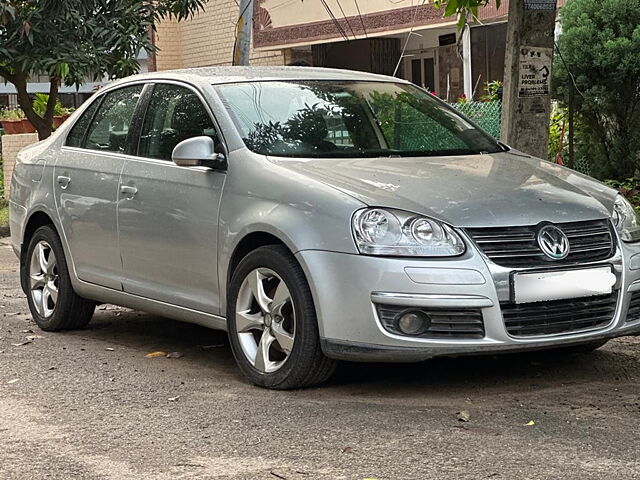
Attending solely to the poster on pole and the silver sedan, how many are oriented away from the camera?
0

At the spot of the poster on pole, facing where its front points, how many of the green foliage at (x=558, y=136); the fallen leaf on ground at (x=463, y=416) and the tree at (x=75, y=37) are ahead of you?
1

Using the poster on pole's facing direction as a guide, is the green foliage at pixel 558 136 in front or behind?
behind

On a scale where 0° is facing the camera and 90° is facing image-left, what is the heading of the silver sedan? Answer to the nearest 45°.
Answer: approximately 315°

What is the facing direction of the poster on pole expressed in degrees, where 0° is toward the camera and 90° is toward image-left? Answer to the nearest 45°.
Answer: approximately 0°

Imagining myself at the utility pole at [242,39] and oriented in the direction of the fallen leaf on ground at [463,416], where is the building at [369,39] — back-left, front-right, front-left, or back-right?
back-left

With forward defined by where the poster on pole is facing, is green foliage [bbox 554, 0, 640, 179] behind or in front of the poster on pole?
behind

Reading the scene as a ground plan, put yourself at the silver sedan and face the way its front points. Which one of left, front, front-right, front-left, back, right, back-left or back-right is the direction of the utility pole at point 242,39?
back-left

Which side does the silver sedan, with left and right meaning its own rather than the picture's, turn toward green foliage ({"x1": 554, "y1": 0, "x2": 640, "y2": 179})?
left

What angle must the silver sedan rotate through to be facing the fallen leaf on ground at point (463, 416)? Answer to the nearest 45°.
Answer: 0° — it already faces it
